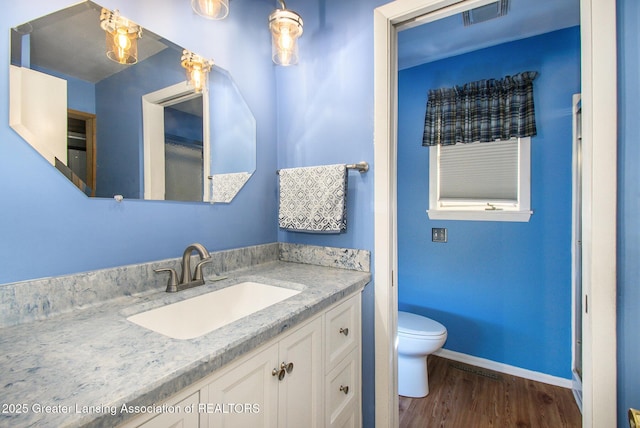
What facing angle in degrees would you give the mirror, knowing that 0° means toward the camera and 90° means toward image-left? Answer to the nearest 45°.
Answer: approximately 315°

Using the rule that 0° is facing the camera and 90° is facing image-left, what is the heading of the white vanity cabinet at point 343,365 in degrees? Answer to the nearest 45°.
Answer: approximately 315°

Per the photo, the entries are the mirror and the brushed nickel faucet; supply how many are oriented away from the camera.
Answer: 0

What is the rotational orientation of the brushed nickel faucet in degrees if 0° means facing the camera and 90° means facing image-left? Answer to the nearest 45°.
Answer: approximately 315°

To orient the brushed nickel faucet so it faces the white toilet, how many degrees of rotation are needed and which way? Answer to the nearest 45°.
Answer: approximately 45° to its left

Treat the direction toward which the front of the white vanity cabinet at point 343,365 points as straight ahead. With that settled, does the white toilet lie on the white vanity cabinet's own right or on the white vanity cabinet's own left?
on the white vanity cabinet's own left

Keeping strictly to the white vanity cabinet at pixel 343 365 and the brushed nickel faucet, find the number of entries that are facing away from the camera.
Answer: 0
